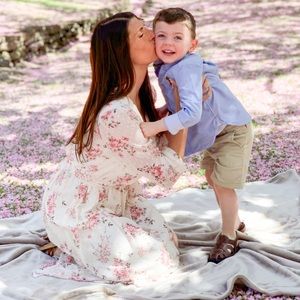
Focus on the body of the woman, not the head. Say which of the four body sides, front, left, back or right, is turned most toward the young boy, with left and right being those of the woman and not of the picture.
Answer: front

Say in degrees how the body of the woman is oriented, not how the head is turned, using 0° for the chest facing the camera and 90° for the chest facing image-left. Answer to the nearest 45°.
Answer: approximately 270°

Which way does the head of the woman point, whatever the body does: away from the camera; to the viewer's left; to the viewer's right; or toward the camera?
to the viewer's right
